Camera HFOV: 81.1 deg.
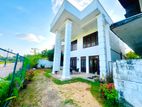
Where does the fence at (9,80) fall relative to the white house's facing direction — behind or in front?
in front

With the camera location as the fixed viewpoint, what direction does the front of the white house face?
facing the viewer and to the left of the viewer
